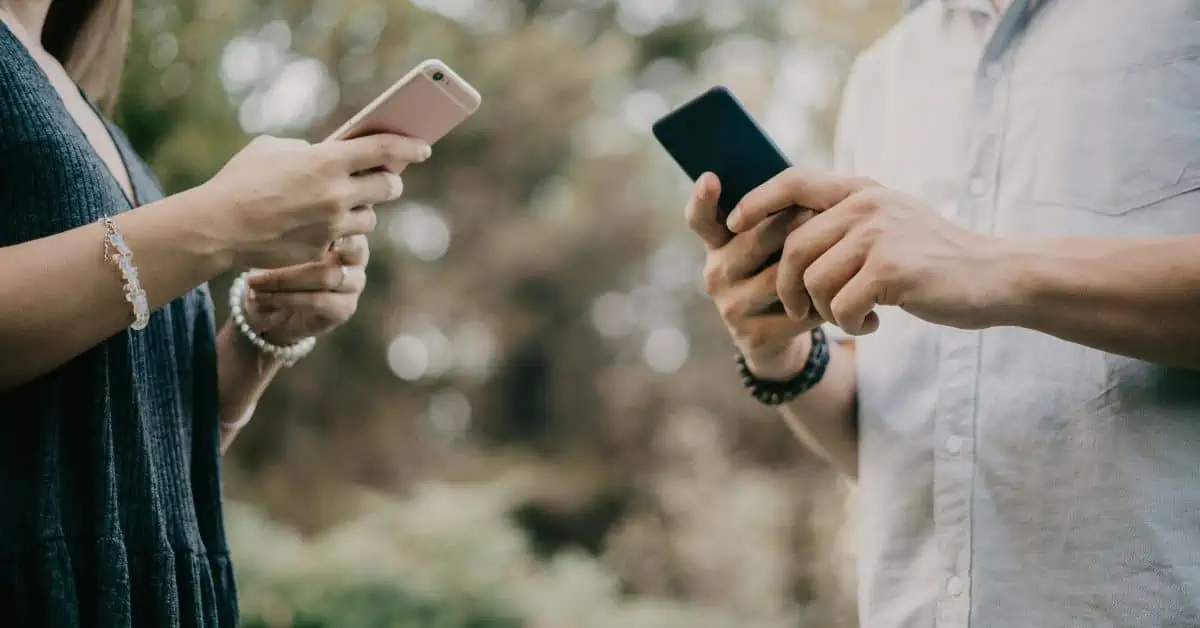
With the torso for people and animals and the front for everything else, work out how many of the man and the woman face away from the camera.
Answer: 0

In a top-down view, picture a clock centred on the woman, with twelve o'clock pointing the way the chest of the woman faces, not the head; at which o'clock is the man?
The man is roughly at 11 o'clock from the woman.

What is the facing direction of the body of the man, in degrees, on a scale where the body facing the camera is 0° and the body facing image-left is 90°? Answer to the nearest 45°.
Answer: approximately 45°

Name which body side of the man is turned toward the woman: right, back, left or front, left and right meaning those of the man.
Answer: front

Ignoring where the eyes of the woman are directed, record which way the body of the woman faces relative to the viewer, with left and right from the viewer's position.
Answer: facing the viewer and to the right of the viewer
